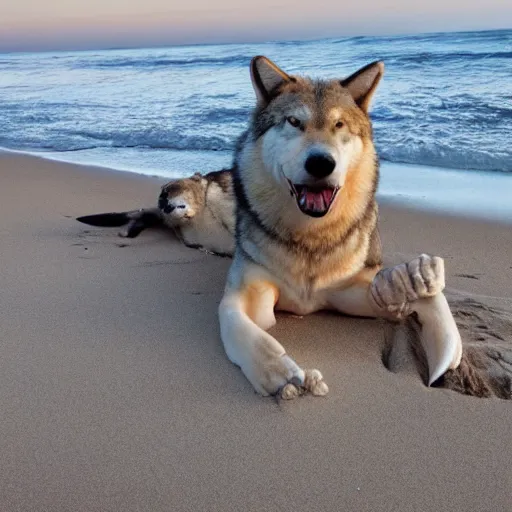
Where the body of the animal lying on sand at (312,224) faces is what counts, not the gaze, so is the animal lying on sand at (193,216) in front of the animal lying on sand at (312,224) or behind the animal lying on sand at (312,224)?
behind

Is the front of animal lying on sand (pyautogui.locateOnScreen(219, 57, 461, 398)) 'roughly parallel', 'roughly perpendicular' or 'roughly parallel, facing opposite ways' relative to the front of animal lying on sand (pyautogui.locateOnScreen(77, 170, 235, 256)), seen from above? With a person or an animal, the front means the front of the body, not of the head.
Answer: roughly perpendicular

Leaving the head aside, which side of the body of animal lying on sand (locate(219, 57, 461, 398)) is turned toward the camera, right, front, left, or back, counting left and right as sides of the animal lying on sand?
front

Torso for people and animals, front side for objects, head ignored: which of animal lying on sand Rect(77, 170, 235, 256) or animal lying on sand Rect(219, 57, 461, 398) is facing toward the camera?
animal lying on sand Rect(219, 57, 461, 398)
